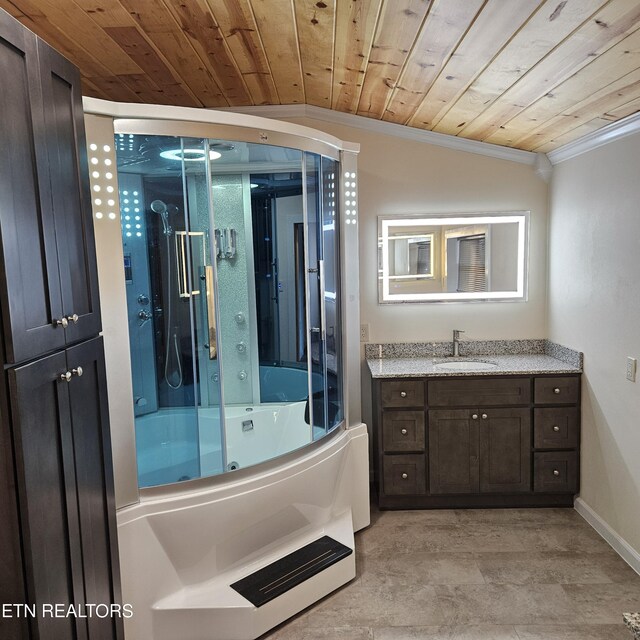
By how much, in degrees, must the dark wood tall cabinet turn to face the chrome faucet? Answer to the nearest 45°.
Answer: approximately 90° to its left

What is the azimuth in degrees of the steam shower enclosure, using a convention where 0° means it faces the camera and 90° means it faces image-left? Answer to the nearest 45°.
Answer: approximately 315°

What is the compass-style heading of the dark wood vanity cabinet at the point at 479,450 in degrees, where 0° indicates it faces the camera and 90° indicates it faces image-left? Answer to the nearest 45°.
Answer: approximately 0°
